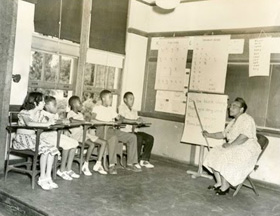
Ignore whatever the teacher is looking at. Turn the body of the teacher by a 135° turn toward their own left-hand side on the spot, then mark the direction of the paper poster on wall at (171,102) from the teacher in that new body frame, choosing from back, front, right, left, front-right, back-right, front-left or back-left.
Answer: back

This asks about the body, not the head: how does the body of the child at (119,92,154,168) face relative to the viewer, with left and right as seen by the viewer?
facing the viewer and to the right of the viewer

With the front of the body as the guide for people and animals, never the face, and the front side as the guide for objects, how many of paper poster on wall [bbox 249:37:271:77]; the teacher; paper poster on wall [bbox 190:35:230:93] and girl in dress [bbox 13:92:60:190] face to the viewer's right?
1

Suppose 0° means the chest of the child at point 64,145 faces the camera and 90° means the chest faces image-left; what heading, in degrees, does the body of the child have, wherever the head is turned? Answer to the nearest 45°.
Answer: approximately 315°

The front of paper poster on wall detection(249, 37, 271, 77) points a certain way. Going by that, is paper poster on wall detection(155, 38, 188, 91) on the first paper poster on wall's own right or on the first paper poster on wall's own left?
on the first paper poster on wall's own right

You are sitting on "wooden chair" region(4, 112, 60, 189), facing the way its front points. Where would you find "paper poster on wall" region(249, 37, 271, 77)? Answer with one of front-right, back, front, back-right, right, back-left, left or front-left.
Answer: front

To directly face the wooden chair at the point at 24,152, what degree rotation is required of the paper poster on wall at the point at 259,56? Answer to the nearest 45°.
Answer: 0° — it already faces it

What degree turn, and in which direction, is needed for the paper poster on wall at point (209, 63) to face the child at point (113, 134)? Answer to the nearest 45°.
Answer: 0° — it already faces them

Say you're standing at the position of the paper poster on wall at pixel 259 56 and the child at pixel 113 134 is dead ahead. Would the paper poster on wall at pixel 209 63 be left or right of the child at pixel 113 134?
right

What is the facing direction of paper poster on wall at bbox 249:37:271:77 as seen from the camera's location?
facing the viewer and to the left of the viewer

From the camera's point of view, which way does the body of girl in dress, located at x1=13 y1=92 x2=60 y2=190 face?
to the viewer's right

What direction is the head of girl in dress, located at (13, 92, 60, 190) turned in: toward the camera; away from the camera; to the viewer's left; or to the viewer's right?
to the viewer's right
